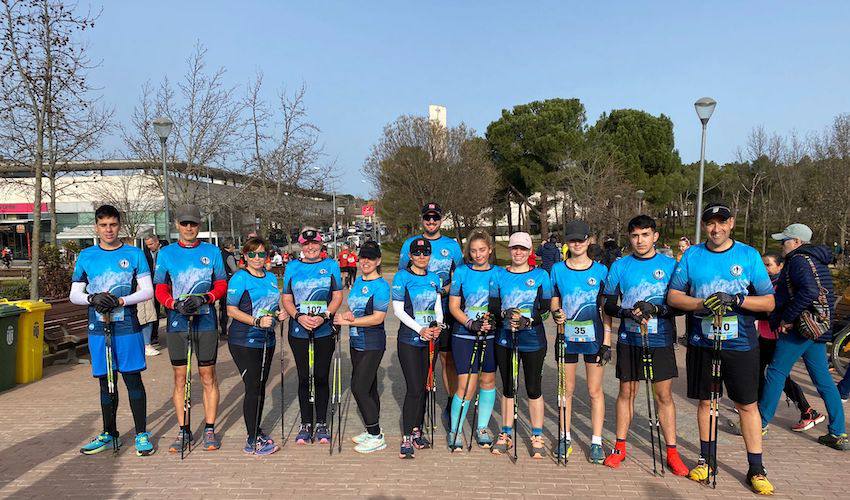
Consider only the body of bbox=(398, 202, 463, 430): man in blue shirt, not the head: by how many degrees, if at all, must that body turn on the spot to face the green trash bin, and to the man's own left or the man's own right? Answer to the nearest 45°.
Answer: approximately 90° to the man's own right

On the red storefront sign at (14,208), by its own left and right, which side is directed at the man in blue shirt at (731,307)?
front

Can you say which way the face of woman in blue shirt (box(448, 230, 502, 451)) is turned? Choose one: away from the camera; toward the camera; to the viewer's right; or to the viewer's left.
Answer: toward the camera

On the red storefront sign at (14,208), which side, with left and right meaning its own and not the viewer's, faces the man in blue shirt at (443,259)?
front

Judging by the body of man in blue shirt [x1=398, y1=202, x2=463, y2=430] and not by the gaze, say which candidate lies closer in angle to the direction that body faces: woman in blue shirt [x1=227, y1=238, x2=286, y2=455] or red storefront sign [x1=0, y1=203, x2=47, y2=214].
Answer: the woman in blue shirt

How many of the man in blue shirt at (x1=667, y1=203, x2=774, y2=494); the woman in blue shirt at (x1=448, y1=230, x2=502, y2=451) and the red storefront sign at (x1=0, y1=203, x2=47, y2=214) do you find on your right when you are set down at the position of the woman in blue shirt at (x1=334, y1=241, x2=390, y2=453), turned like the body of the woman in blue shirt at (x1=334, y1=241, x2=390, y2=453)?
1

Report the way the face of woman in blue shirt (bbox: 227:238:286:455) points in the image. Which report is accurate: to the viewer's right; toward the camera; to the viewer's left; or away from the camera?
toward the camera

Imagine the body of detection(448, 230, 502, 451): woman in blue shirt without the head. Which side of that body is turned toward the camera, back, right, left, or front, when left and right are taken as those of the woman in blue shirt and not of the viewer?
front

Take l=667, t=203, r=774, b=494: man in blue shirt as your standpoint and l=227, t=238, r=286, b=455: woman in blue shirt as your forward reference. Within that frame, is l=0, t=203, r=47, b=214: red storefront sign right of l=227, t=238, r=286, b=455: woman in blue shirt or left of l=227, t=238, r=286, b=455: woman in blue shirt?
right

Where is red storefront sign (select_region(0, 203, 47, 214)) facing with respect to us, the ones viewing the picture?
facing the viewer

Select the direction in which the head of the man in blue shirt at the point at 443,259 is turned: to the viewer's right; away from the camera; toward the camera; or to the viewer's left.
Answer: toward the camera

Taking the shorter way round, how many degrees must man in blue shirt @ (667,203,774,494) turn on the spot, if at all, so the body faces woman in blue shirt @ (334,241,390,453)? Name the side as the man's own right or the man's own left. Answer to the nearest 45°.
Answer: approximately 90° to the man's own right

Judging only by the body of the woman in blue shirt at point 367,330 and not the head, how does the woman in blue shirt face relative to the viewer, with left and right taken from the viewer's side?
facing the viewer and to the left of the viewer

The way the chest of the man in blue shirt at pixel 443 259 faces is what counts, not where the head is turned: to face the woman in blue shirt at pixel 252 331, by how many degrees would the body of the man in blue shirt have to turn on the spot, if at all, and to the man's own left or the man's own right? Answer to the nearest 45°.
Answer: approximately 90° to the man's own right

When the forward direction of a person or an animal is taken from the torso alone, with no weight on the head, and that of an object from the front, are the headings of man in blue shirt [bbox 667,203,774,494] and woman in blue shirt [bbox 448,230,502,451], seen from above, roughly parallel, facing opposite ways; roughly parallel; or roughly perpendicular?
roughly parallel

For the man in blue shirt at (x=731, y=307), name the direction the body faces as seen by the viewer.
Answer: toward the camera
